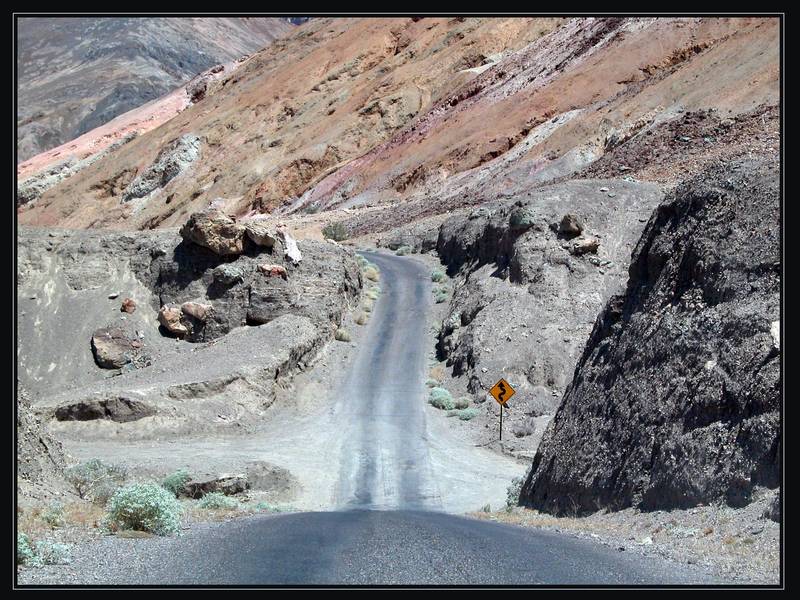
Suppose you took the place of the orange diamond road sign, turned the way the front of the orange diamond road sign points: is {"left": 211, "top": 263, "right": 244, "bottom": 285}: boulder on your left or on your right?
on your right

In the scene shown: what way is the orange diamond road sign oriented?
toward the camera

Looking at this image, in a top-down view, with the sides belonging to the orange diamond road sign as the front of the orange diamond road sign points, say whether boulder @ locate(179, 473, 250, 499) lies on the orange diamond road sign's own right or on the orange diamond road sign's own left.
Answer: on the orange diamond road sign's own right

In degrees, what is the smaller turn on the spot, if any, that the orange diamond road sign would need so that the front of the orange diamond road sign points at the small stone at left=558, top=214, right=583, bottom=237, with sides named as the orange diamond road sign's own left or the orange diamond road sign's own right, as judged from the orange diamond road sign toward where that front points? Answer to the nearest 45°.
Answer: approximately 180°

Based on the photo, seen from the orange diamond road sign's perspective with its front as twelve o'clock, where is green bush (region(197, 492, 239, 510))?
The green bush is roughly at 1 o'clock from the orange diamond road sign.

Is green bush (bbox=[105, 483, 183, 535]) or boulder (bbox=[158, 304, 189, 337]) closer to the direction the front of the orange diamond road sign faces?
the green bush

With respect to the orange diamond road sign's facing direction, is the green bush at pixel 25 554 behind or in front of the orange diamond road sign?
in front

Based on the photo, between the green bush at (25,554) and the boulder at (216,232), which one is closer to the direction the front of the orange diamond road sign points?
the green bush

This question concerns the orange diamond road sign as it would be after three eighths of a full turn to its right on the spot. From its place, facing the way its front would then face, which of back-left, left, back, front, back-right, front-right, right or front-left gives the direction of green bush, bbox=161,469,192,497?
left

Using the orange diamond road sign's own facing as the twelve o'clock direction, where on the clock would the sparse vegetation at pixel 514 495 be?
The sparse vegetation is roughly at 12 o'clock from the orange diamond road sign.

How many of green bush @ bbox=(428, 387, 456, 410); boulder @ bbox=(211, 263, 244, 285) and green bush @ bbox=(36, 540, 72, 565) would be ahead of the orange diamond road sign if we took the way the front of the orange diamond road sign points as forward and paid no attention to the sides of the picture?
1

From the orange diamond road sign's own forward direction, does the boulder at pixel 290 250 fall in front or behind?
behind

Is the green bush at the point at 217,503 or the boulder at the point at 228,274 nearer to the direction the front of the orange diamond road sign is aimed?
the green bush

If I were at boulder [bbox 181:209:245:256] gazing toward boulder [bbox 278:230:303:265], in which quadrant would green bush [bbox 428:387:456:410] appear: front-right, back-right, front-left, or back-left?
front-right
